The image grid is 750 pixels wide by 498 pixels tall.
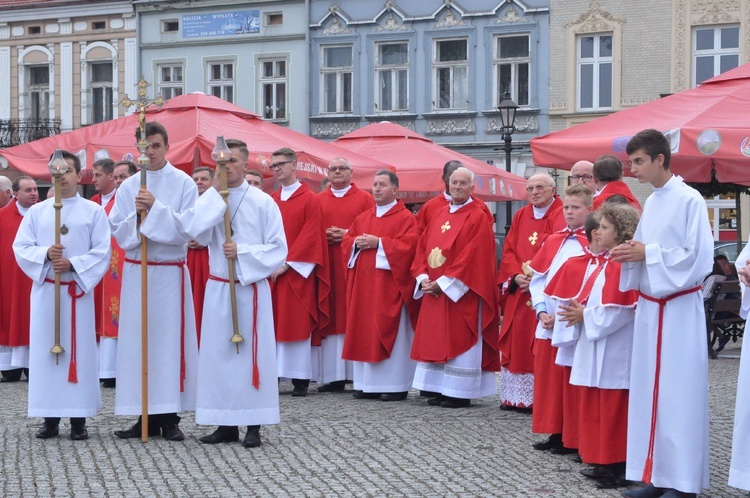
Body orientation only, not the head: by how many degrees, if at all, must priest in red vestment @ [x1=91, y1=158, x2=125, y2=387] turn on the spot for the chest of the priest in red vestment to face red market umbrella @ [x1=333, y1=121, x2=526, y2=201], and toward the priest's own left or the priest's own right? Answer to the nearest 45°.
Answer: approximately 135° to the priest's own left

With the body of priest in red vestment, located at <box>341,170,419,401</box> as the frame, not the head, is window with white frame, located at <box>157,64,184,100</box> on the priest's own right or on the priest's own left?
on the priest's own right

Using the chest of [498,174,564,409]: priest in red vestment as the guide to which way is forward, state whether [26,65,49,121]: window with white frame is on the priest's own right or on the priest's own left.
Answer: on the priest's own right

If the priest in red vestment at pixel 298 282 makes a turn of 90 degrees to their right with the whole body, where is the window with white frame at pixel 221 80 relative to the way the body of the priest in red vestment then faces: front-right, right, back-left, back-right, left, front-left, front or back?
front-right

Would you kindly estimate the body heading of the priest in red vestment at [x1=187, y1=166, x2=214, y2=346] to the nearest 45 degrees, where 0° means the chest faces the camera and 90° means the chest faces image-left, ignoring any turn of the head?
approximately 45°

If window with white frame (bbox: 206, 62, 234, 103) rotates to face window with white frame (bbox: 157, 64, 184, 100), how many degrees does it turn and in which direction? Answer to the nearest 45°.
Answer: approximately 135° to its right

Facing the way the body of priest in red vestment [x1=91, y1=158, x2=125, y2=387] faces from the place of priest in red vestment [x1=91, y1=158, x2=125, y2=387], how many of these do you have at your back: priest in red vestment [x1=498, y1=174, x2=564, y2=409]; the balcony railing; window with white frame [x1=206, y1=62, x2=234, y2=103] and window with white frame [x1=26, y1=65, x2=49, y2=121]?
3

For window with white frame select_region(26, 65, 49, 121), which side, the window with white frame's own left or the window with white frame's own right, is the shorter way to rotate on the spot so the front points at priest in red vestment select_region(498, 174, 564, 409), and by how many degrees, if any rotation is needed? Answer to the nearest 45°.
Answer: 0° — it already faces them

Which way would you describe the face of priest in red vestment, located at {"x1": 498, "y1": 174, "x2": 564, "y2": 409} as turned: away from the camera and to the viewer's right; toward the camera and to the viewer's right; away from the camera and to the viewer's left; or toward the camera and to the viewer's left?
toward the camera and to the viewer's left

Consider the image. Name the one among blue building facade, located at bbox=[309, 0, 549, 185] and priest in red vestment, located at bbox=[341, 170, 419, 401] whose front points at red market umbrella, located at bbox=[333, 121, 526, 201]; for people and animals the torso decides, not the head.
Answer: the blue building facade

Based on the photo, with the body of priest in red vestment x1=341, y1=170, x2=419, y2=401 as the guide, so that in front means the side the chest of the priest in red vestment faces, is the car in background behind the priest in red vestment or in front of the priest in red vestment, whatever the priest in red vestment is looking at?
behind

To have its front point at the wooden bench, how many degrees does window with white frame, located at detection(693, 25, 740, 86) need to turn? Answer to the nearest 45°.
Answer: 0° — it already faces it
